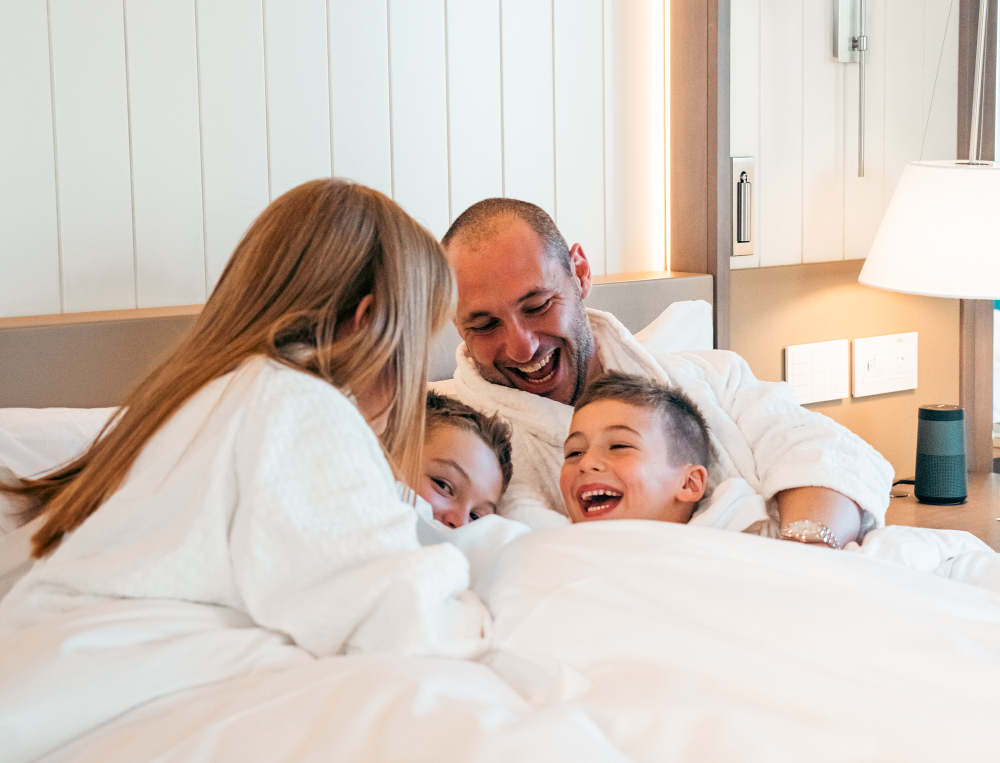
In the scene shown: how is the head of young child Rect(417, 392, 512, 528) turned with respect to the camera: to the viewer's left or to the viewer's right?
to the viewer's left

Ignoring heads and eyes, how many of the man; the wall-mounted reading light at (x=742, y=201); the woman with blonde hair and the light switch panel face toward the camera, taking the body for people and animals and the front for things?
3

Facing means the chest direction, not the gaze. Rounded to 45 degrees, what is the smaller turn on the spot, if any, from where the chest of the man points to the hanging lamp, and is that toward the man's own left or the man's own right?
approximately 135° to the man's own left

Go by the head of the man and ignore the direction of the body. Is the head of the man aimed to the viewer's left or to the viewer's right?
to the viewer's left
